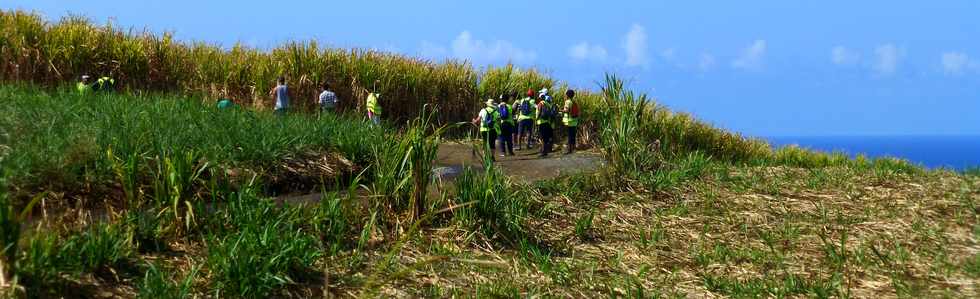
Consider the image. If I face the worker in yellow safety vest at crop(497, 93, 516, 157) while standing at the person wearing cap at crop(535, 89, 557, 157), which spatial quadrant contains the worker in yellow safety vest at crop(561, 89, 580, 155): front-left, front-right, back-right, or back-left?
back-right

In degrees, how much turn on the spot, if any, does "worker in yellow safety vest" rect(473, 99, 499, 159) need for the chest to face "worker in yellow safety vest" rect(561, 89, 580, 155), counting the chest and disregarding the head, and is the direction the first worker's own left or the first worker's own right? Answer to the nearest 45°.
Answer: approximately 45° to the first worker's own right

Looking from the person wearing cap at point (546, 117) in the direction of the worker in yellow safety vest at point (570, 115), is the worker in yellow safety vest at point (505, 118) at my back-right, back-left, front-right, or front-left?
back-left

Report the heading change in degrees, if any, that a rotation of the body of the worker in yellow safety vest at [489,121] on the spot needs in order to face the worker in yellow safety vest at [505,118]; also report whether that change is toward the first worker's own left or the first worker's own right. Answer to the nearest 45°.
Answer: approximately 45° to the first worker's own right
